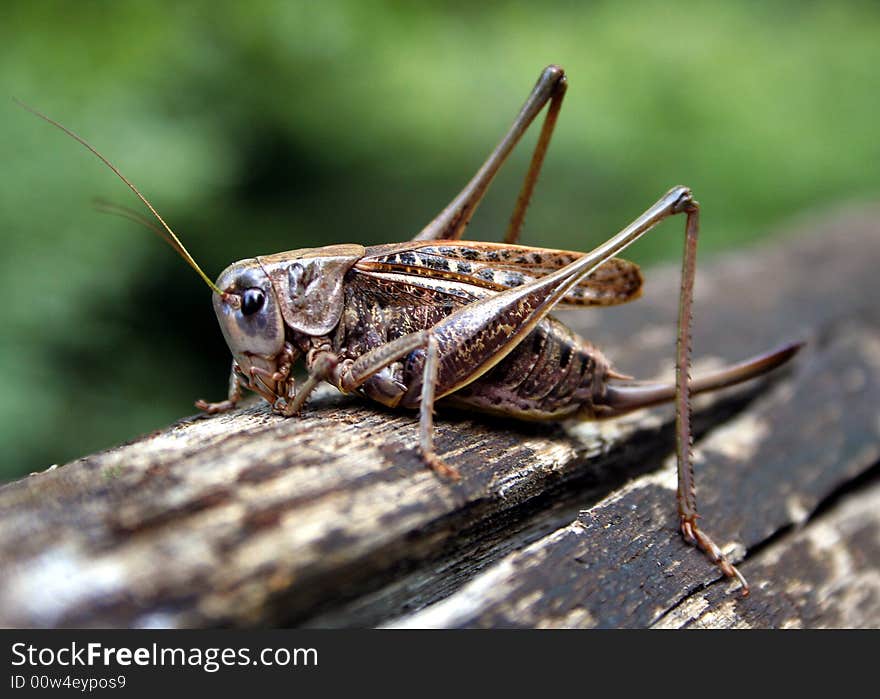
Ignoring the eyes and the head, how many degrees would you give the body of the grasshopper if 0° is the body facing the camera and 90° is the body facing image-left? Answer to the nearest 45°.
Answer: approximately 90°
